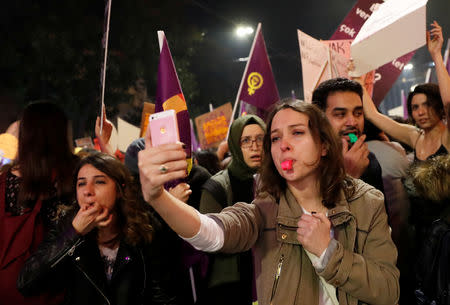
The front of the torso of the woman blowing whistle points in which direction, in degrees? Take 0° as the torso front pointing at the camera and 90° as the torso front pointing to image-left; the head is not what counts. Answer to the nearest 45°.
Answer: approximately 45°

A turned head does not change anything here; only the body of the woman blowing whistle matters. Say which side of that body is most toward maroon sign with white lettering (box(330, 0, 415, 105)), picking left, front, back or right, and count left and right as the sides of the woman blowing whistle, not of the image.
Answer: back

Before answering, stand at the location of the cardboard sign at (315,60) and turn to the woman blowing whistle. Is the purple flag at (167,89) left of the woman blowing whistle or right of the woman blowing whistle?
right

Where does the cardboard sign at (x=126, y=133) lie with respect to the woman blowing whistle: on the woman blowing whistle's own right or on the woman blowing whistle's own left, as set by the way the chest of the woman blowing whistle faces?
on the woman blowing whistle's own right

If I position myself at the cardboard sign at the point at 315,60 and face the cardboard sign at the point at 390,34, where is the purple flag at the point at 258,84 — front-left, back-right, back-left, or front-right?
back-right

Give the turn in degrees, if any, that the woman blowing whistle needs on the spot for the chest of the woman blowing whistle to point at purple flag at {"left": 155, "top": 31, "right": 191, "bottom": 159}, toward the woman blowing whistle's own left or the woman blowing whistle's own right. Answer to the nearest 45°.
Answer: approximately 90° to the woman blowing whistle's own right

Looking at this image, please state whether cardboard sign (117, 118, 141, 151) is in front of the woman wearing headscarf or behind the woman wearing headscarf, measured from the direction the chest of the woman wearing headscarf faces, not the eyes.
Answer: behind

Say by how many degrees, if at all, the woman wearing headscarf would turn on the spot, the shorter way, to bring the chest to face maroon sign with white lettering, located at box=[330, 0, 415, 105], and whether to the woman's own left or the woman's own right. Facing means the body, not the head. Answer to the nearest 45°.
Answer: approximately 90° to the woman's own left
